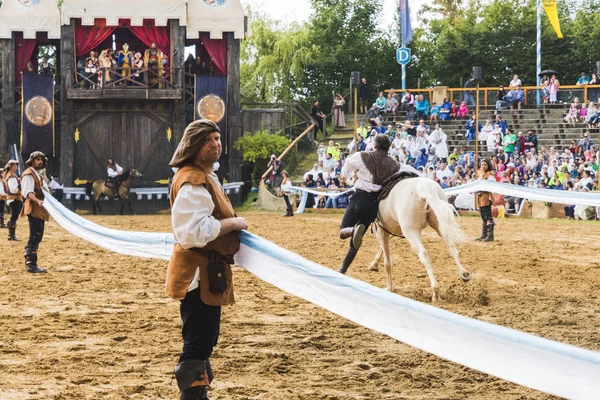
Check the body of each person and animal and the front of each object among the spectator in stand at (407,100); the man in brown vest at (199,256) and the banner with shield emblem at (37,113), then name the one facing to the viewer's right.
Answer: the man in brown vest

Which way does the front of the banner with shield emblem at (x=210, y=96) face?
toward the camera

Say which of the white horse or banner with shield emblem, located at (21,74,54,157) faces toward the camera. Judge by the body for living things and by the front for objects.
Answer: the banner with shield emblem

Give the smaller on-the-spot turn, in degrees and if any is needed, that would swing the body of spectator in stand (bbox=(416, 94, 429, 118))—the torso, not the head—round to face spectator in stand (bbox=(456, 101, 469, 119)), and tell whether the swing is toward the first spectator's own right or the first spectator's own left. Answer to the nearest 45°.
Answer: approximately 135° to the first spectator's own left

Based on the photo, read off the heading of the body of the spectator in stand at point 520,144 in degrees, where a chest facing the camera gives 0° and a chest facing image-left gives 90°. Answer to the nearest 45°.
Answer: approximately 45°

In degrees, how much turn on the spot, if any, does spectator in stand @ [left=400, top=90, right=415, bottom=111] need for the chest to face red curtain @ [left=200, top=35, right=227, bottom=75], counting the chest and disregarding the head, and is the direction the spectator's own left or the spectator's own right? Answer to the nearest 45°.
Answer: approximately 45° to the spectator's own right

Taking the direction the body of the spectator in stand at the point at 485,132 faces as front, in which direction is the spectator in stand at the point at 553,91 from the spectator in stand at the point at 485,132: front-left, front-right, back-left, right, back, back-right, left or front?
back

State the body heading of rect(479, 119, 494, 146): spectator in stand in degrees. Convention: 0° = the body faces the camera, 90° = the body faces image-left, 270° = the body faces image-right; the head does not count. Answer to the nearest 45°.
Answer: approximately 45°

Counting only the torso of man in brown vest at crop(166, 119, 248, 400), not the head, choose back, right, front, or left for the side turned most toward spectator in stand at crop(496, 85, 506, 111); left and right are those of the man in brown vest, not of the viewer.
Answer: left

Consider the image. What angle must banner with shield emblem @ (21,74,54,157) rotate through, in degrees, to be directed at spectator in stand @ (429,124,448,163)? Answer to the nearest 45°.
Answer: approximately 90° to its left

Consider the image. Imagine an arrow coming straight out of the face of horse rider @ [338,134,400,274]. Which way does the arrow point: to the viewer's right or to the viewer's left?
to the viewer's left

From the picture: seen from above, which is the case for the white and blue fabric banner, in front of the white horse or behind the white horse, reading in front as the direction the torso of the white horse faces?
behind

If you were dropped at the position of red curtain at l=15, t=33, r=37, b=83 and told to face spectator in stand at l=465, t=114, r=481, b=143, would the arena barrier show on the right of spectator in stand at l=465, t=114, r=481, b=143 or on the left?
right

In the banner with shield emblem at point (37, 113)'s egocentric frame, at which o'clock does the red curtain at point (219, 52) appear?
The red curtain is roughly at 9 o'clock from the banner with shield emblem.
